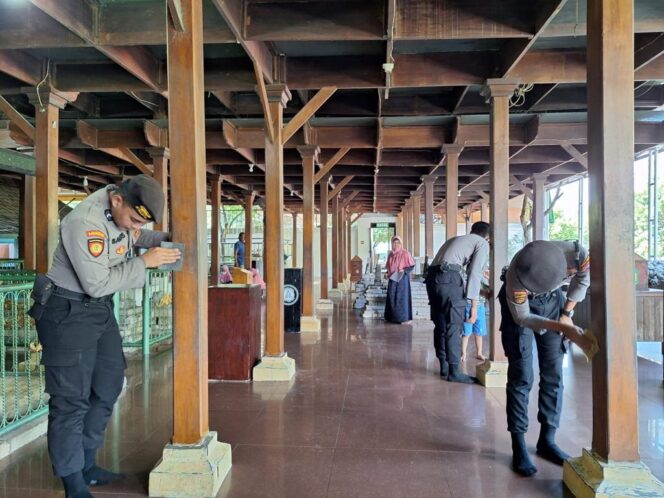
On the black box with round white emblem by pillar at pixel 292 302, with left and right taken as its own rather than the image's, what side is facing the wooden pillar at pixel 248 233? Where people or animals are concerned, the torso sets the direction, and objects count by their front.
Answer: back

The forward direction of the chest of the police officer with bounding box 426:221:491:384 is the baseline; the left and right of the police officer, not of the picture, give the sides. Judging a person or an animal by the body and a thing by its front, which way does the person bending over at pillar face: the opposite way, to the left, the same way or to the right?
to the right

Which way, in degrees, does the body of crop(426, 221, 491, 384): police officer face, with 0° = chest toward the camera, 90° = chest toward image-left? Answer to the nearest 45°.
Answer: approximately 225°

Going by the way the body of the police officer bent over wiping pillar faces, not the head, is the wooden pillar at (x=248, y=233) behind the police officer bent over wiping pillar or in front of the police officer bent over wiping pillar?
behind

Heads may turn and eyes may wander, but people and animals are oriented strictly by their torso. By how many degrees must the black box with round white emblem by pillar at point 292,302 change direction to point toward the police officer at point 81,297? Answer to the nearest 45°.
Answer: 0° — it already faces them

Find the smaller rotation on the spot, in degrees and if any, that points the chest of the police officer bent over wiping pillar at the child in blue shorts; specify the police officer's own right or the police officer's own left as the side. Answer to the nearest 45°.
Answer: approximately 135° to the police officer's own left

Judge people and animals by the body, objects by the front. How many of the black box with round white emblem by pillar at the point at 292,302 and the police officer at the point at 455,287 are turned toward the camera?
1

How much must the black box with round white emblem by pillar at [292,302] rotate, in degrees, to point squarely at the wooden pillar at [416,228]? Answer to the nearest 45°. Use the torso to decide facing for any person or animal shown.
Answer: approximately 135° to its left

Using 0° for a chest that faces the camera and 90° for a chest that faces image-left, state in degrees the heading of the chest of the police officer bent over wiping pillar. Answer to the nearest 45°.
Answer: approximately 315°

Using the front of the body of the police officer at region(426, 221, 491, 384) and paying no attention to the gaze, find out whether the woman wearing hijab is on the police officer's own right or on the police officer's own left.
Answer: on the police officer's own left
